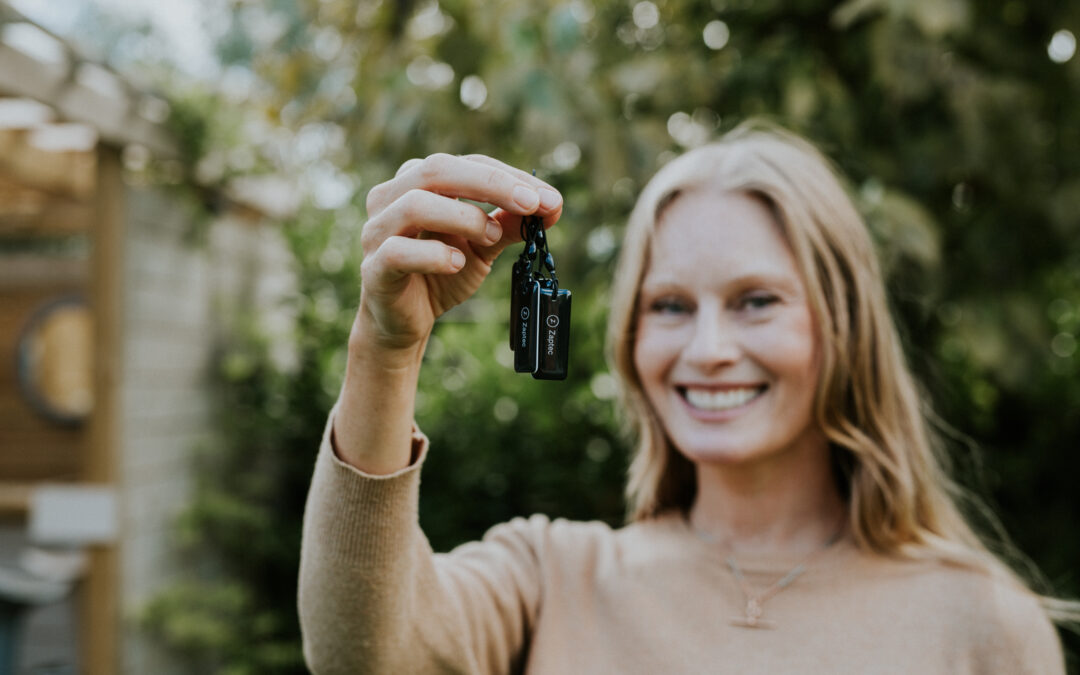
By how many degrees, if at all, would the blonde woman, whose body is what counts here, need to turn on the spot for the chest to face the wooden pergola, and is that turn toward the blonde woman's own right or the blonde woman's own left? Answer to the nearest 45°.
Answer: approximately 135° to the blonde woman's own right

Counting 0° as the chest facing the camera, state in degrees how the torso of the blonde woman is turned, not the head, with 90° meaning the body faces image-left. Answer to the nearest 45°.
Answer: approximately 0°
